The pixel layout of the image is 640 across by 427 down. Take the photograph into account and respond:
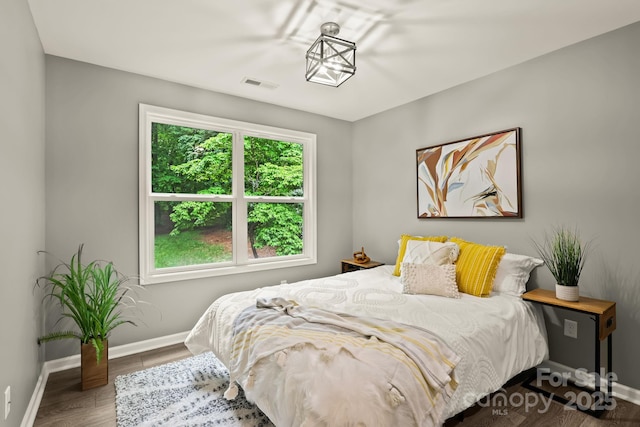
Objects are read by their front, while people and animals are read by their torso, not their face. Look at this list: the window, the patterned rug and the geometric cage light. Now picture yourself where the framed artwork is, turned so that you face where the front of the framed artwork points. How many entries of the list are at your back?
0

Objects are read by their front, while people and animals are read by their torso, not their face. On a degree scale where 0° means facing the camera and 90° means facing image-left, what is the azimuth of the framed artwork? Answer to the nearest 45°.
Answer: approximately 45°

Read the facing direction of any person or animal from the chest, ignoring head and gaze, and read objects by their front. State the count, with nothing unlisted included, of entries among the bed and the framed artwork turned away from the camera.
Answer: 0

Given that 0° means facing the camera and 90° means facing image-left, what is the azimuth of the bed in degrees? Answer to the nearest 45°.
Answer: approximately 45°

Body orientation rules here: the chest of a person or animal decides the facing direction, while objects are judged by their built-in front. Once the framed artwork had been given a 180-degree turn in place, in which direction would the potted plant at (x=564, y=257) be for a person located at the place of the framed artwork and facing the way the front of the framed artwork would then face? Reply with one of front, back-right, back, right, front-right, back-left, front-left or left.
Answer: right

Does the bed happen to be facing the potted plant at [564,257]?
no

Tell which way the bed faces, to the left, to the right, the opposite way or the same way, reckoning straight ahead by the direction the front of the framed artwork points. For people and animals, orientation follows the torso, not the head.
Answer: the same way

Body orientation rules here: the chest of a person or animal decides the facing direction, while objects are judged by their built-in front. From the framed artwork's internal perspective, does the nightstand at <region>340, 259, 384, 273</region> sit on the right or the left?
on its right

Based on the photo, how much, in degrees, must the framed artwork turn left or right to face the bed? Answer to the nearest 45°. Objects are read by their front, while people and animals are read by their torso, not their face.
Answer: approximately 45° to its left

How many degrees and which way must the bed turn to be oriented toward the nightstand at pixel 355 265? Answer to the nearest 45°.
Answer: approximately 135° to its right
